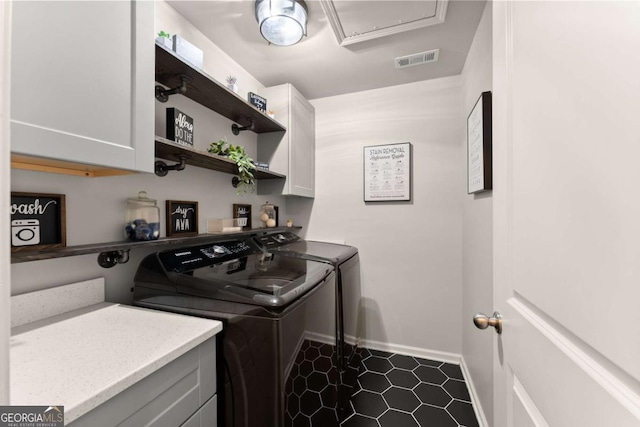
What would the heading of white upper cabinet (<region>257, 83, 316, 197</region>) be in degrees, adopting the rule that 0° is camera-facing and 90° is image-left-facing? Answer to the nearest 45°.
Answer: approximately 270°

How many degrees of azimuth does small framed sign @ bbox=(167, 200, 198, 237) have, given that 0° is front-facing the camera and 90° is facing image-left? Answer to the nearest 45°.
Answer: approximately 315°

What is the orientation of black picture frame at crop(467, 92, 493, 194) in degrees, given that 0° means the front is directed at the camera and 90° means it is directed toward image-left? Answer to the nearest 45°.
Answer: approximately 90°

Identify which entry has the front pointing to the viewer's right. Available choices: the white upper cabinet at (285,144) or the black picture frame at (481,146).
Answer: the white upper cabinet

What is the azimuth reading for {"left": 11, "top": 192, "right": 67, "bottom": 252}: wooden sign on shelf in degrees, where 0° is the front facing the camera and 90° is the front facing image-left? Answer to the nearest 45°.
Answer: approximately 315°

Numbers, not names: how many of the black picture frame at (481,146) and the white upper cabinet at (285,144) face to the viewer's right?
1
